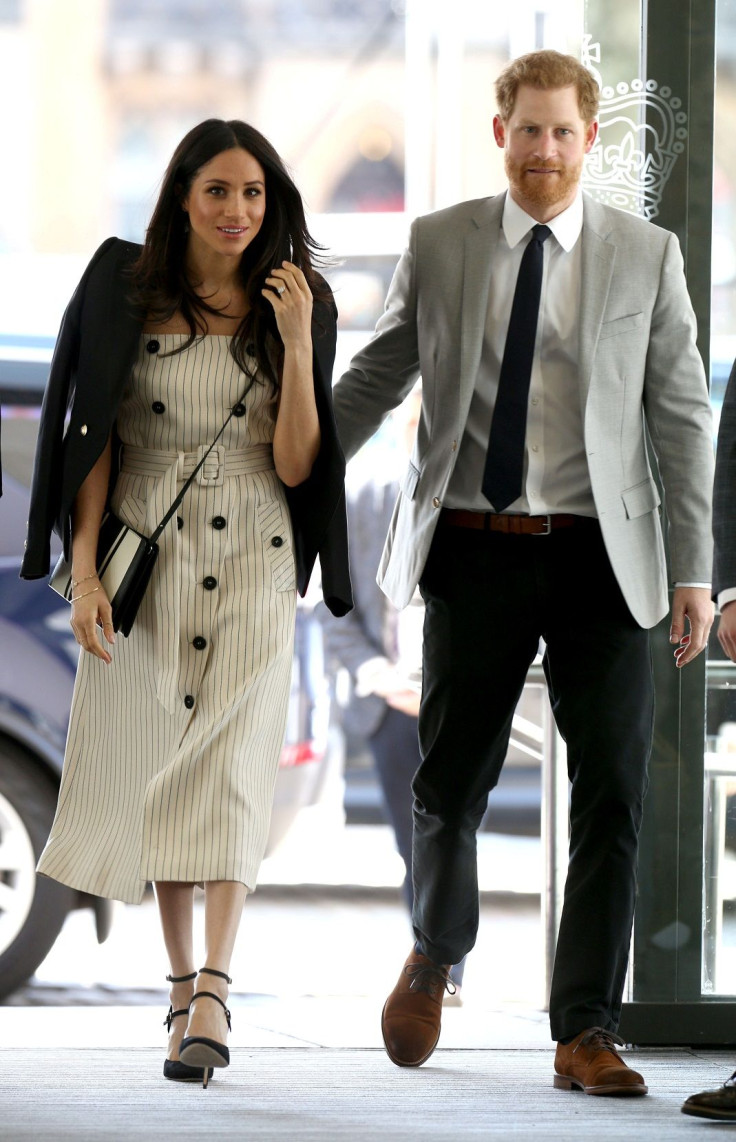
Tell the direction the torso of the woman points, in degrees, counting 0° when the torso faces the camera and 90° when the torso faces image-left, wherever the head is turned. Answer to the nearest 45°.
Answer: approximately 0°

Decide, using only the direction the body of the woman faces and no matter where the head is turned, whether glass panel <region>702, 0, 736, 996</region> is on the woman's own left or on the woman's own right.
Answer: on the woman's own left

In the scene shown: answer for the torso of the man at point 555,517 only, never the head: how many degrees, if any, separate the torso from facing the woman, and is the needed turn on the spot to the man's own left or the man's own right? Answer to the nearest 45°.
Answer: approximately 90° to the man's own right

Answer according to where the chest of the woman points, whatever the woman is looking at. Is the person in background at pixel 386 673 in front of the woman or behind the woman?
behind

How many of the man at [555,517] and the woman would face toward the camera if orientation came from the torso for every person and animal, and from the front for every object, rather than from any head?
2

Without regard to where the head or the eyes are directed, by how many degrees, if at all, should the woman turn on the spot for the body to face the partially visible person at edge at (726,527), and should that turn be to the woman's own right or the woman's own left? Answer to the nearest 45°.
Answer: approximately 90° to the woman's own left

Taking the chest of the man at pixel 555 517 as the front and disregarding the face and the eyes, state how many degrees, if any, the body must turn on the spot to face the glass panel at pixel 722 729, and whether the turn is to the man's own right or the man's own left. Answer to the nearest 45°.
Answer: approximately 135° to the man's own left

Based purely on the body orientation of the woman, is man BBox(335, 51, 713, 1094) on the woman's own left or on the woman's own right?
on the woman's own left
